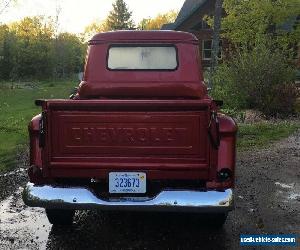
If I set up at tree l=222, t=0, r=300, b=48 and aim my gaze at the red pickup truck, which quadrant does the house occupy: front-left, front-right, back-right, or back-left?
back-right

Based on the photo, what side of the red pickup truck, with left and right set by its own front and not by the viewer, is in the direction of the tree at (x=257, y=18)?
front

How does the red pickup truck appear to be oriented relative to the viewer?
away from the camera

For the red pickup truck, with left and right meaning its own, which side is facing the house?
front

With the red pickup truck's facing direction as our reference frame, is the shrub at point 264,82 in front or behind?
in front
